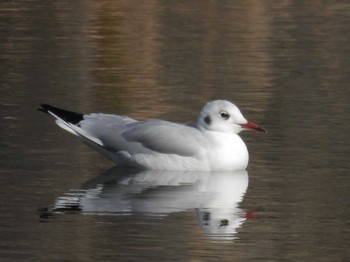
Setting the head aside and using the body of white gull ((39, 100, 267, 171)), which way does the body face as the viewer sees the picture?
to the viewer's right
